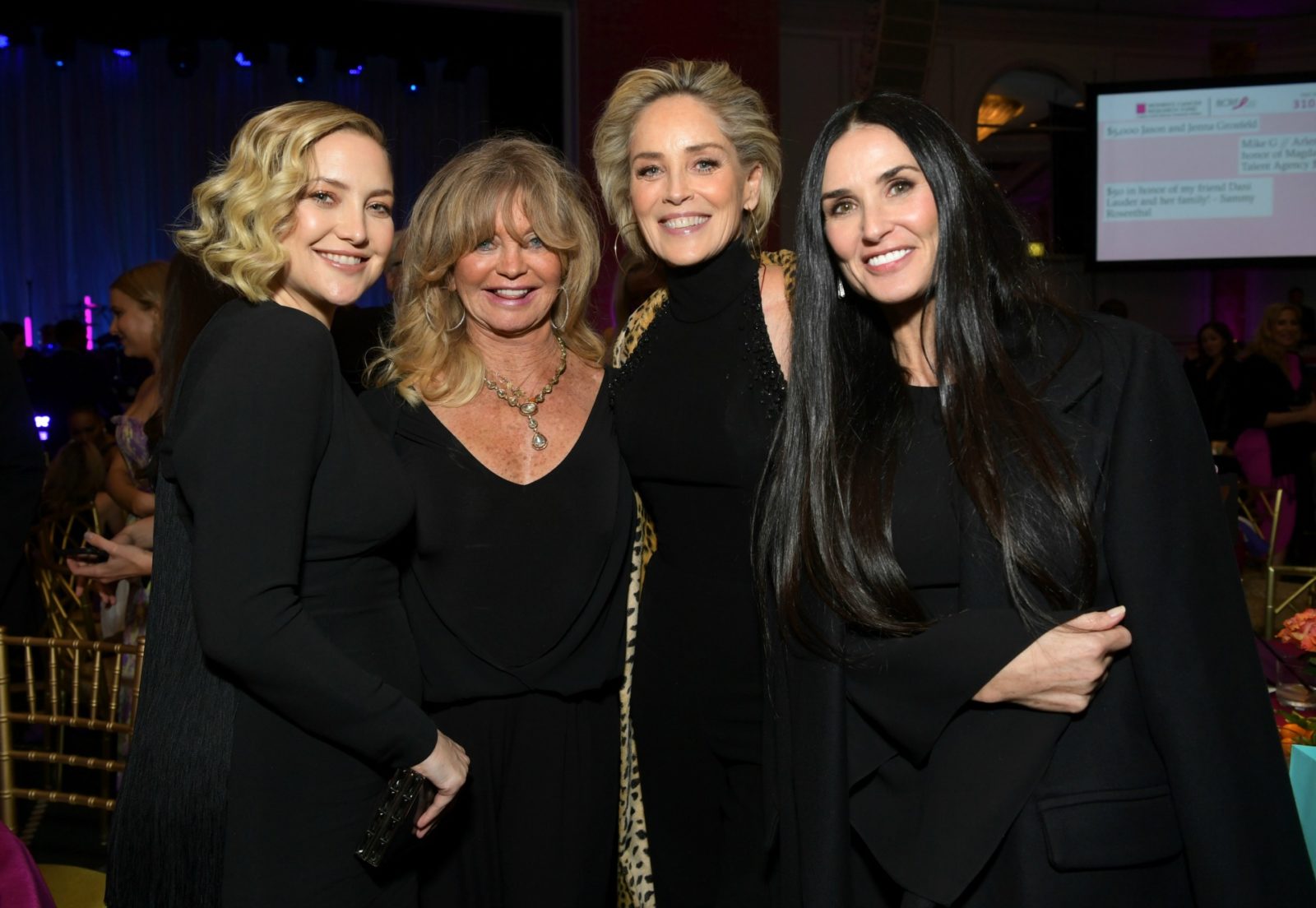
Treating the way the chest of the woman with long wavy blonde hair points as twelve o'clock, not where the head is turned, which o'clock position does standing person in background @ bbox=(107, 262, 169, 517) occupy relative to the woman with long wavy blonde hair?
The standing person in background is roughly at 5 o'clock from the woman with long wavy blonde hair.

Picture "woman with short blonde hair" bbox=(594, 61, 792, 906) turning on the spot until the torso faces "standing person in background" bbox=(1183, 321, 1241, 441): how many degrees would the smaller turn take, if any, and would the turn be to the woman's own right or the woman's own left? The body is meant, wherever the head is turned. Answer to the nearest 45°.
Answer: approximately 135° to the woman's own left

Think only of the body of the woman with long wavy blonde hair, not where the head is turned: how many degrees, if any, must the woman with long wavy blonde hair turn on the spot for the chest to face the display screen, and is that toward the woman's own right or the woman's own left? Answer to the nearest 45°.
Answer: approximately 135° to the woman's own left

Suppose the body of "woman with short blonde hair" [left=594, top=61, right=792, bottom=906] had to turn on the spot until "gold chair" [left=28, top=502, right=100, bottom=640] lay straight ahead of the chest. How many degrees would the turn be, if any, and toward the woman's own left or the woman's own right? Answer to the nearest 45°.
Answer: approximately 135° to the woman's own right

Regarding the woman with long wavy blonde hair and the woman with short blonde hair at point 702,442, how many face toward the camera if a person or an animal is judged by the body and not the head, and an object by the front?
2
